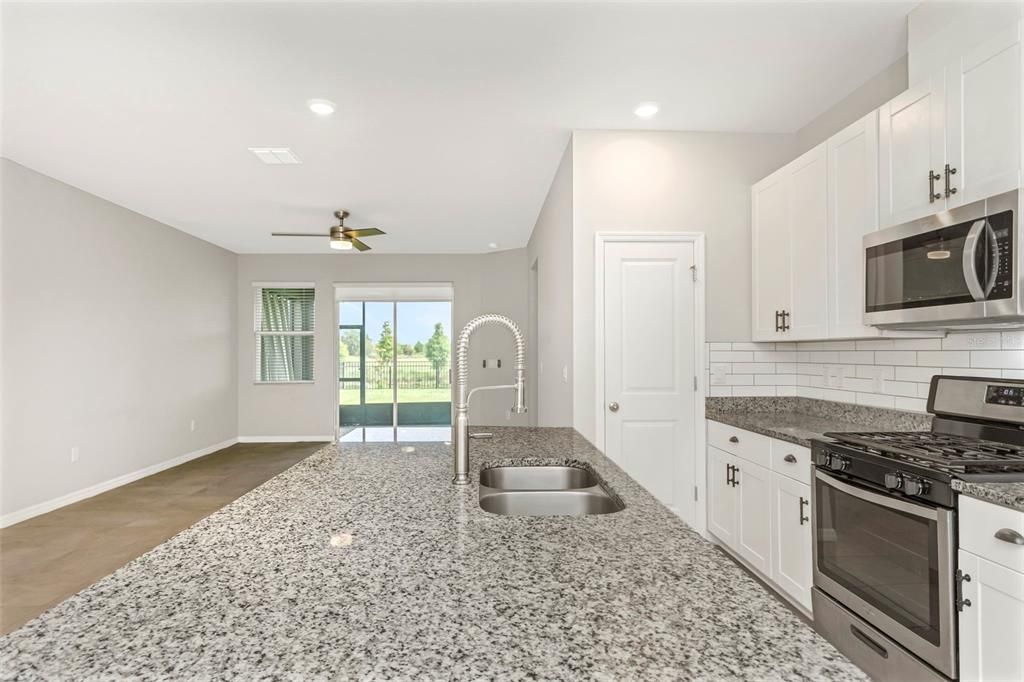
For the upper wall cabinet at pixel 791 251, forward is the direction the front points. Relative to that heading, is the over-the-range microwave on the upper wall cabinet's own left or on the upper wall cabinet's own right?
on the upper wall cabinet's own left

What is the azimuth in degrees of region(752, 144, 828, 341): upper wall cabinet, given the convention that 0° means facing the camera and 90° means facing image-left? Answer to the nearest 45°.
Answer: approximately 45°

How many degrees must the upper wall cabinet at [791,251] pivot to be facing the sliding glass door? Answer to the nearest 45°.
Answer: approximately 90° to its right

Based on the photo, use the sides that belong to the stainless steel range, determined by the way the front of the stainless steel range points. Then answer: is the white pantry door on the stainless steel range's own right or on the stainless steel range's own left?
on the stainless steel range's own right

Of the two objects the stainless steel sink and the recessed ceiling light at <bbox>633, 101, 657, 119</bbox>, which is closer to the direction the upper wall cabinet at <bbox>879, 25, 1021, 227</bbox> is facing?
the stainless steel sink

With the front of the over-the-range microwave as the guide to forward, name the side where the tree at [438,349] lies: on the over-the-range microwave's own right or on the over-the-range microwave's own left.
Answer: on the over-the-range microwave's own right

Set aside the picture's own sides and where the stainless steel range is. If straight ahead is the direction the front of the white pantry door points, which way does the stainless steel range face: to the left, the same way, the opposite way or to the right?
to the right

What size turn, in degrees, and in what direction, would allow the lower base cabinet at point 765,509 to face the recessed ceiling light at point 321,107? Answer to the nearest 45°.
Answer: approximately 45° to its right

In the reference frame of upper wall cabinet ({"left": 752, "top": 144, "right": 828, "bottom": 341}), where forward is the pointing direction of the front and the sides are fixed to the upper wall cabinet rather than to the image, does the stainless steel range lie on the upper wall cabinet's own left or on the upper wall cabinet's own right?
on the upper wall cabinet's own left

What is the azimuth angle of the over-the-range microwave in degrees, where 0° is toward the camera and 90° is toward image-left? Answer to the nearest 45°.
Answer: approximately 45°
